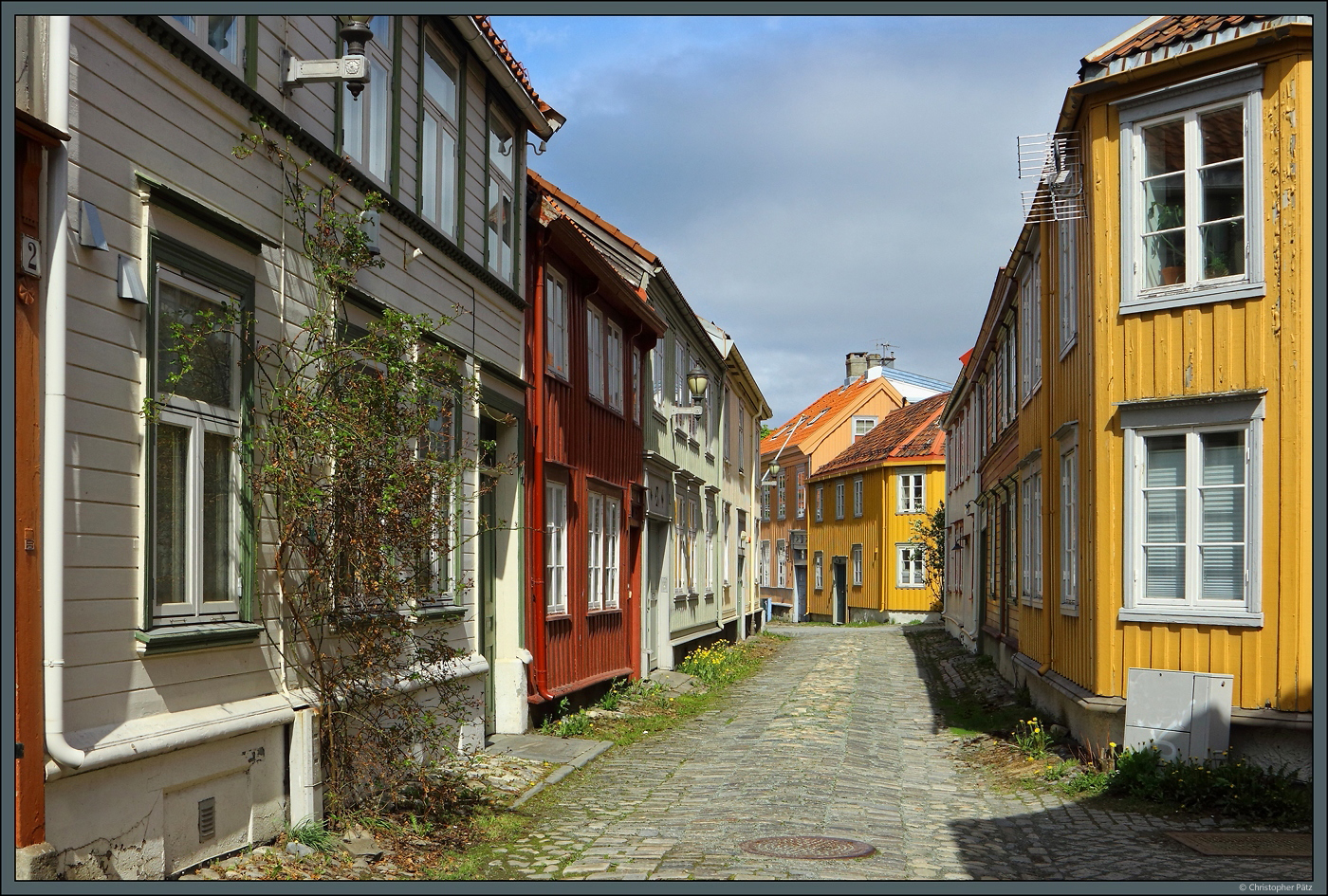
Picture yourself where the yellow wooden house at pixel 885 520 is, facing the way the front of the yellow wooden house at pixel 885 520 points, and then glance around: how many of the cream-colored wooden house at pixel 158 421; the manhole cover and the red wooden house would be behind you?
0

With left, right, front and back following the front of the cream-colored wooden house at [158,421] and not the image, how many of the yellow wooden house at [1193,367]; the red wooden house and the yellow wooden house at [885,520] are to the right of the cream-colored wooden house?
0

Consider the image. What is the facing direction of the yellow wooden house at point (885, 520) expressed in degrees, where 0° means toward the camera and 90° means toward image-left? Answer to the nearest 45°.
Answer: approximately 45°

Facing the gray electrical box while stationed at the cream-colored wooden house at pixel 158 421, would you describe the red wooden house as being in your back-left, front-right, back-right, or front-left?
front-left

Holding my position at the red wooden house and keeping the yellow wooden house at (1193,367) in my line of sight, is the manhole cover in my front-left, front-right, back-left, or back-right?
front-right

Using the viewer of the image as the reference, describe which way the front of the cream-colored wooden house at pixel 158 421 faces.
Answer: facing the viewer and to the right of the viewer

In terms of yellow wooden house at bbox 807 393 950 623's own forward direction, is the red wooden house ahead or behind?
ahead

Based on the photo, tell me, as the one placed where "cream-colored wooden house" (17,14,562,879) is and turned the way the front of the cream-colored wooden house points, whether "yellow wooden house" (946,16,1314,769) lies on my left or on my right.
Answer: on my left

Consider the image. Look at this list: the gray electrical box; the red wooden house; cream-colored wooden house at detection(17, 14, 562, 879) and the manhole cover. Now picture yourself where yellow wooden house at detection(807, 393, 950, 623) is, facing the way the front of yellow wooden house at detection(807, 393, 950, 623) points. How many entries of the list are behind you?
0

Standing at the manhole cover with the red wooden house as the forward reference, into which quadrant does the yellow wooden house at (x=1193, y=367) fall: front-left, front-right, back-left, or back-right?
front-right

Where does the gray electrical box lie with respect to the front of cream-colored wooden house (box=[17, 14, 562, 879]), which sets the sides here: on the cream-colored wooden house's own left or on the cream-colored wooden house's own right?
on the cream-colored wooden house's own left

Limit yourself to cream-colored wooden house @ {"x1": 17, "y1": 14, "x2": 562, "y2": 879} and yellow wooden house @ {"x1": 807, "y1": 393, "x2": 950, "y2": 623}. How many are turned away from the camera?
0
